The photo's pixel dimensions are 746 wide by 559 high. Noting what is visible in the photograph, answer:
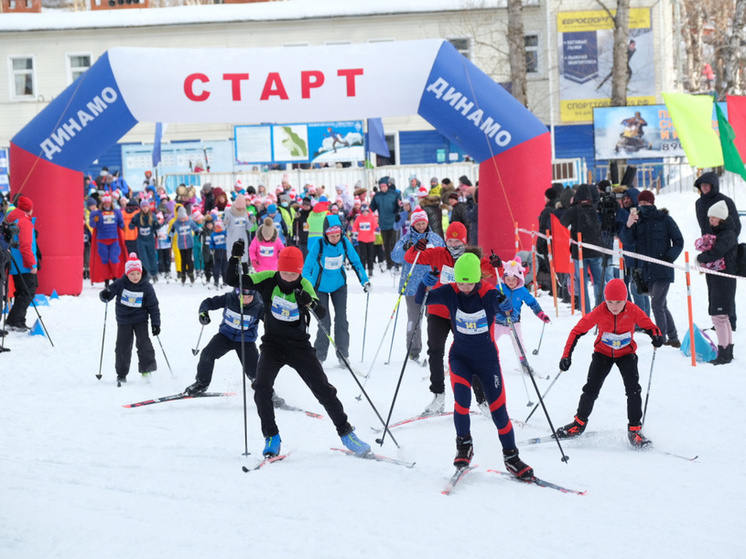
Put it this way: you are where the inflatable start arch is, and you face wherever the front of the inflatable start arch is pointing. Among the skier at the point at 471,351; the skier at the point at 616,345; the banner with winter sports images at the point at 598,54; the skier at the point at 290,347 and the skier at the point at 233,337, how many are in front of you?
4

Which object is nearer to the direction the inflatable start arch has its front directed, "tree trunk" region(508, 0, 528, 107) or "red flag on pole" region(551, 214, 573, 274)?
the red flag on pole
